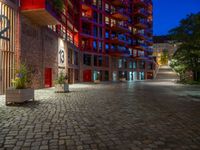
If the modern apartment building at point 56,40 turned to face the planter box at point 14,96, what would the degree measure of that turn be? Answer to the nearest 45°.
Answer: approximately 45° to its right

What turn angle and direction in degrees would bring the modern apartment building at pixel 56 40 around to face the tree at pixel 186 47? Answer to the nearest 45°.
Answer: approximately 45° to its left
